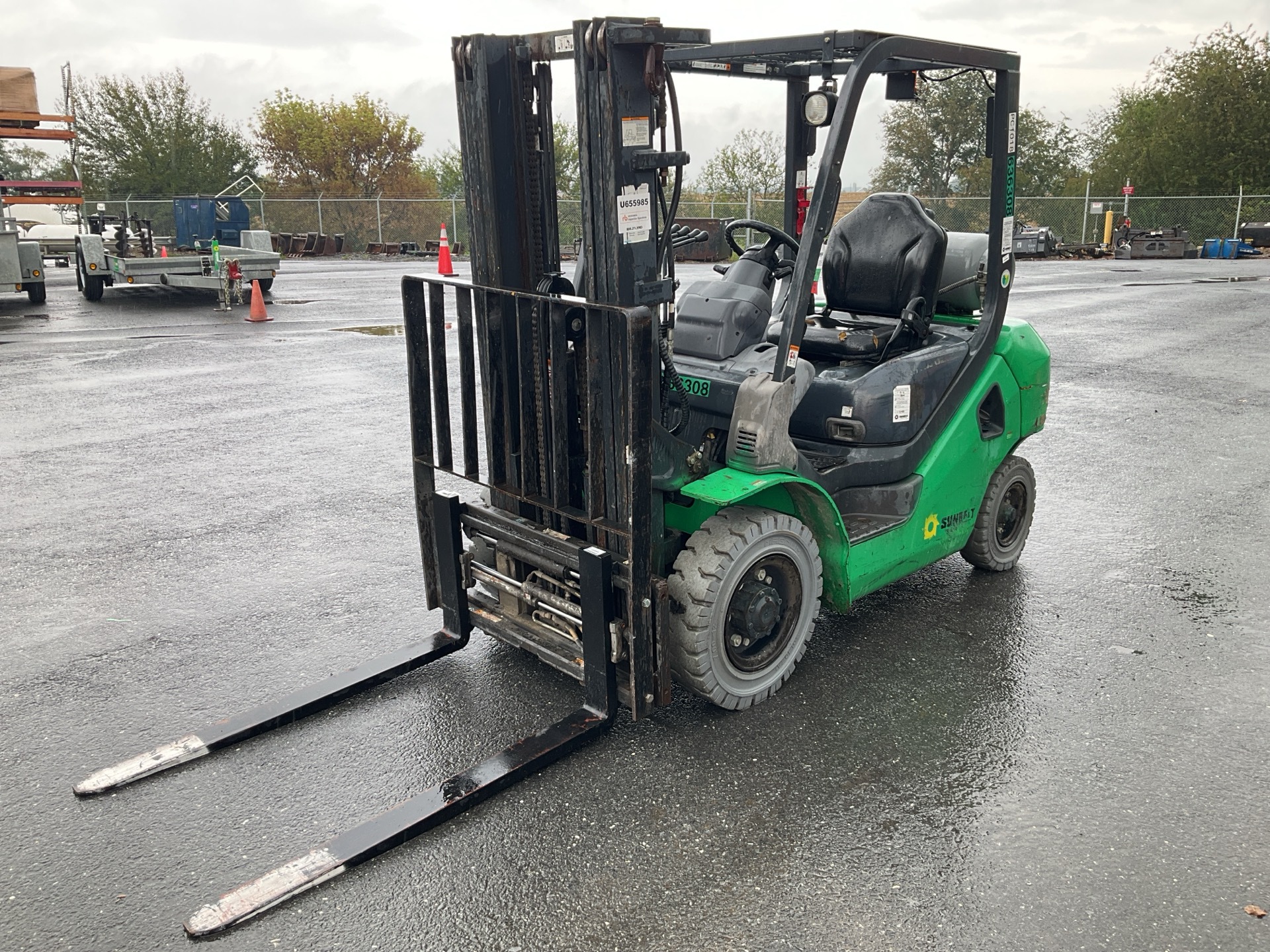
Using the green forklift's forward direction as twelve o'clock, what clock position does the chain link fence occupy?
The chain link fence is roughly at 5 o'clock from the green forklift.

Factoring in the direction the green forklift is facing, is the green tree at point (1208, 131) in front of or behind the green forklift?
behind

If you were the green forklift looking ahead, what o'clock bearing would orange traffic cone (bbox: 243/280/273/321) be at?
The orange traffic cone is roughly at 4 o'clock from the green forklift.

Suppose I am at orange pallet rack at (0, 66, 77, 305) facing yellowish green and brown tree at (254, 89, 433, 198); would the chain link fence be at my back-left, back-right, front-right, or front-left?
front-right

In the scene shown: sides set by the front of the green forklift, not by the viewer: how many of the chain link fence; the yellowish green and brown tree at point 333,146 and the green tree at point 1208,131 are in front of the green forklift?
0

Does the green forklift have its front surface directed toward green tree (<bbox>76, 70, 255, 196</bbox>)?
no

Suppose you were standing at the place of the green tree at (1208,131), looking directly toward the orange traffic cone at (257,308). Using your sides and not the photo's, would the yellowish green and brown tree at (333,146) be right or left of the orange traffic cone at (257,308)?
right

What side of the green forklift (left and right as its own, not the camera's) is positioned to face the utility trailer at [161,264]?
right

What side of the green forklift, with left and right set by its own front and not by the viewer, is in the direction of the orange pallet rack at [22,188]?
right

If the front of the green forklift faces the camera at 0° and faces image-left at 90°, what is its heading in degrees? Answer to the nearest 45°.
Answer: approximately 45°

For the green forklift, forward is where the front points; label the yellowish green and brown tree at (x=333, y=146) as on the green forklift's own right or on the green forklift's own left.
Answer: on the green forklift's own right

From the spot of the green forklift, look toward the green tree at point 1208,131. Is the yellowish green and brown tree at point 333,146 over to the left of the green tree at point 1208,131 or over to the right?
left
